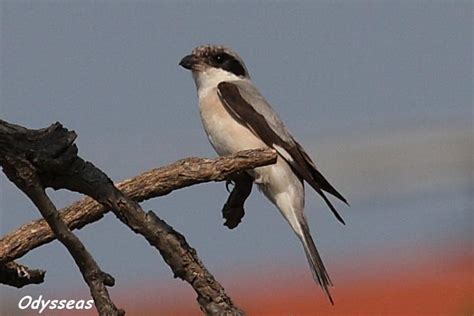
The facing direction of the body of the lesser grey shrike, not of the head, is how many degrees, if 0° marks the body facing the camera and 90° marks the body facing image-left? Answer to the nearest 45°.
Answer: approximately 90°

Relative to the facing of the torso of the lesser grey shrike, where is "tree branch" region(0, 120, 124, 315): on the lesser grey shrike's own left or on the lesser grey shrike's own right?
on the lesser grey shrike's own right
